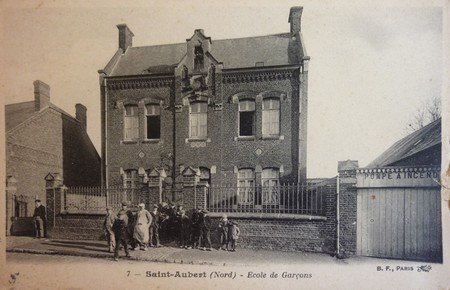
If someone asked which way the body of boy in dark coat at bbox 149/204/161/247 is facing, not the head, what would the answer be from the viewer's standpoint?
toward the camera

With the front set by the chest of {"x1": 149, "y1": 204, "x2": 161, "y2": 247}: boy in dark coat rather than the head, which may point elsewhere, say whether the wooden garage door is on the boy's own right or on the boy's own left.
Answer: on the boy's own left

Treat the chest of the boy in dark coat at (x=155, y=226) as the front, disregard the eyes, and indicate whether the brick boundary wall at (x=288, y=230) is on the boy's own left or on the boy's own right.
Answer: on the boy's own left

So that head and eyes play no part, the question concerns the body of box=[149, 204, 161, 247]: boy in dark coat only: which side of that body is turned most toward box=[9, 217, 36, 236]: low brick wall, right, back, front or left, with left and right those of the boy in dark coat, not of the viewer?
right
